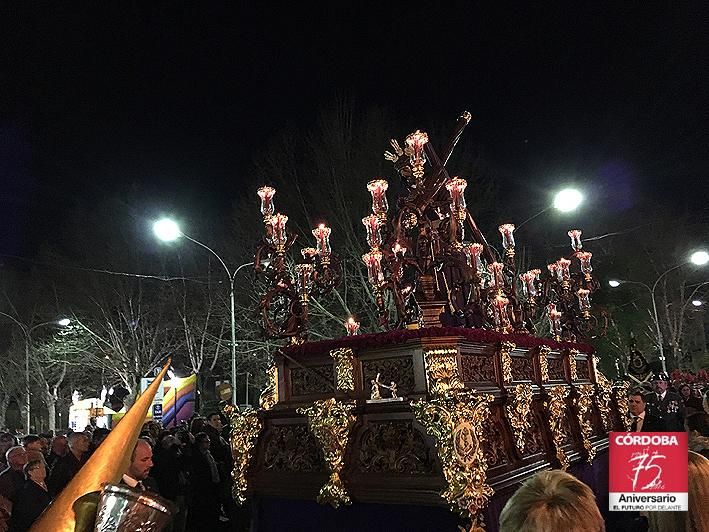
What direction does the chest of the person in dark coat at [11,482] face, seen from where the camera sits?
to the viewer's right

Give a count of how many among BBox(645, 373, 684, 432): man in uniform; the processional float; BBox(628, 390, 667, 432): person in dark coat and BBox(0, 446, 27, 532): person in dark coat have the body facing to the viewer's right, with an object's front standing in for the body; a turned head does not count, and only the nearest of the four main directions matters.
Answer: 1

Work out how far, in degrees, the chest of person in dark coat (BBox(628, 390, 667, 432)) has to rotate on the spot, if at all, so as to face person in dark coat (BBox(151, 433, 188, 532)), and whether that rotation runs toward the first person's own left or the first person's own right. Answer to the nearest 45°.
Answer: approximately 45° to the first person's own right

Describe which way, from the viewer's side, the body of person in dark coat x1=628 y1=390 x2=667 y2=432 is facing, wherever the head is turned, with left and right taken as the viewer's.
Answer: facing the viewer and to the left of the viewer

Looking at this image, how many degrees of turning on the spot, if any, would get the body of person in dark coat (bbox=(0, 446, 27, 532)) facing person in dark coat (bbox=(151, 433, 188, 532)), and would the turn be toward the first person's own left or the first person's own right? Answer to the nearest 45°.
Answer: approximately 45° to the first person's own left

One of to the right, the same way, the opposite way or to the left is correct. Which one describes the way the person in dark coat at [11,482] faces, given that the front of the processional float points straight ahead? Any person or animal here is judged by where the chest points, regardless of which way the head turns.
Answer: the opposite way

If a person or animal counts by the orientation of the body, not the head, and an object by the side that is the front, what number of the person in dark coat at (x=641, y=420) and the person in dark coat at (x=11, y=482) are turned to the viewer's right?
1
